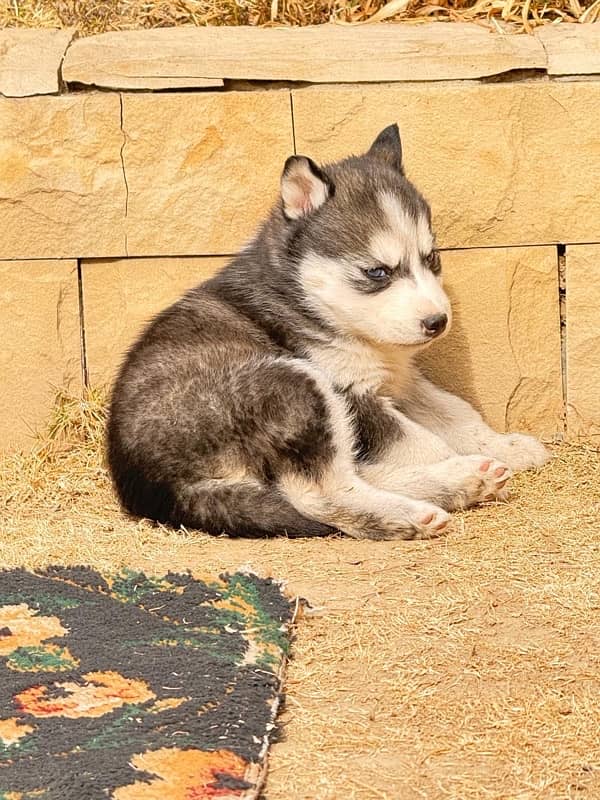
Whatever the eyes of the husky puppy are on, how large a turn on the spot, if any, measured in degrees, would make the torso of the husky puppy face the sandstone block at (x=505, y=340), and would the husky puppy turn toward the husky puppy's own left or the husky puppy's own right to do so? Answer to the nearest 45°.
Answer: approximately 45° to the husky puppy's own left

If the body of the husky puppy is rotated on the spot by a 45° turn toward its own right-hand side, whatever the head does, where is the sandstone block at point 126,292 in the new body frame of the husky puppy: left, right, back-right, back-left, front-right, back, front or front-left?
back

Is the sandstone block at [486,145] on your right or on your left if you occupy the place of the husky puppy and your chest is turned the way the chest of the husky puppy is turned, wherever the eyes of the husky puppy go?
on your left

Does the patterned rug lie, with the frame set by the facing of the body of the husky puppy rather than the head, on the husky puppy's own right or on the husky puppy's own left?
on the husky puppy's own right

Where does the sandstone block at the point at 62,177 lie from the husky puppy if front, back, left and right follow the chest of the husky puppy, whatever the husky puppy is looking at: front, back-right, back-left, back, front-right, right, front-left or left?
back-left

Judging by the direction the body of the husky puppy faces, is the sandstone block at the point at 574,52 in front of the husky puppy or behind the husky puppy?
in front

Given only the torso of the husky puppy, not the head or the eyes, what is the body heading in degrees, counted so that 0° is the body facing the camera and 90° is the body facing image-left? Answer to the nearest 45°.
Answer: approximately 270°

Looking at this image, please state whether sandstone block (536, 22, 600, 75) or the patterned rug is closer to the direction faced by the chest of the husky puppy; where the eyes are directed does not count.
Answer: the sandstone block

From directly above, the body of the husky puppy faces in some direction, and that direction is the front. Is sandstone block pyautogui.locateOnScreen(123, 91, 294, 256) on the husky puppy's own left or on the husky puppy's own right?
on the husky puppy's own left
